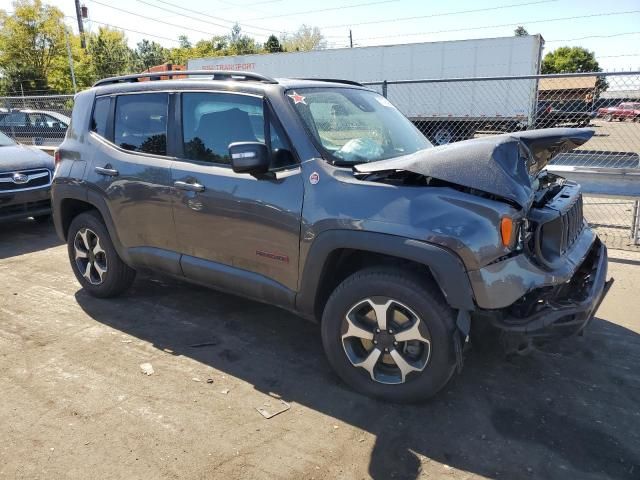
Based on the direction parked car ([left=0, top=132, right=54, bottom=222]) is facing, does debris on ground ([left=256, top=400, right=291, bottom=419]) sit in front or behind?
in front

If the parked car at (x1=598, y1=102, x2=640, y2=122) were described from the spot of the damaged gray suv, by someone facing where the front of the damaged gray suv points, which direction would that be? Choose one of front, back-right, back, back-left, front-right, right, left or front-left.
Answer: left

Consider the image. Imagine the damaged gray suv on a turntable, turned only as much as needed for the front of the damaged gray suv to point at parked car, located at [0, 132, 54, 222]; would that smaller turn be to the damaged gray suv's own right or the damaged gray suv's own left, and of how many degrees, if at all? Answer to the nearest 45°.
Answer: approximately 180°

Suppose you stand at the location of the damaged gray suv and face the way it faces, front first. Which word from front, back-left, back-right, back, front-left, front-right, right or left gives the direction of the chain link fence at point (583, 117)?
left

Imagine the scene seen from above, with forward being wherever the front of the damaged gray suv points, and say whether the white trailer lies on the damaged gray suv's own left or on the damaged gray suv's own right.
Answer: on the damaged gray suv's own left

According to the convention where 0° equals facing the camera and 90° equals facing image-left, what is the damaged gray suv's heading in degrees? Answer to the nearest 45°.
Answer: approximately 315°

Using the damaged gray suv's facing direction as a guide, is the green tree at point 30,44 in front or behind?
behind
